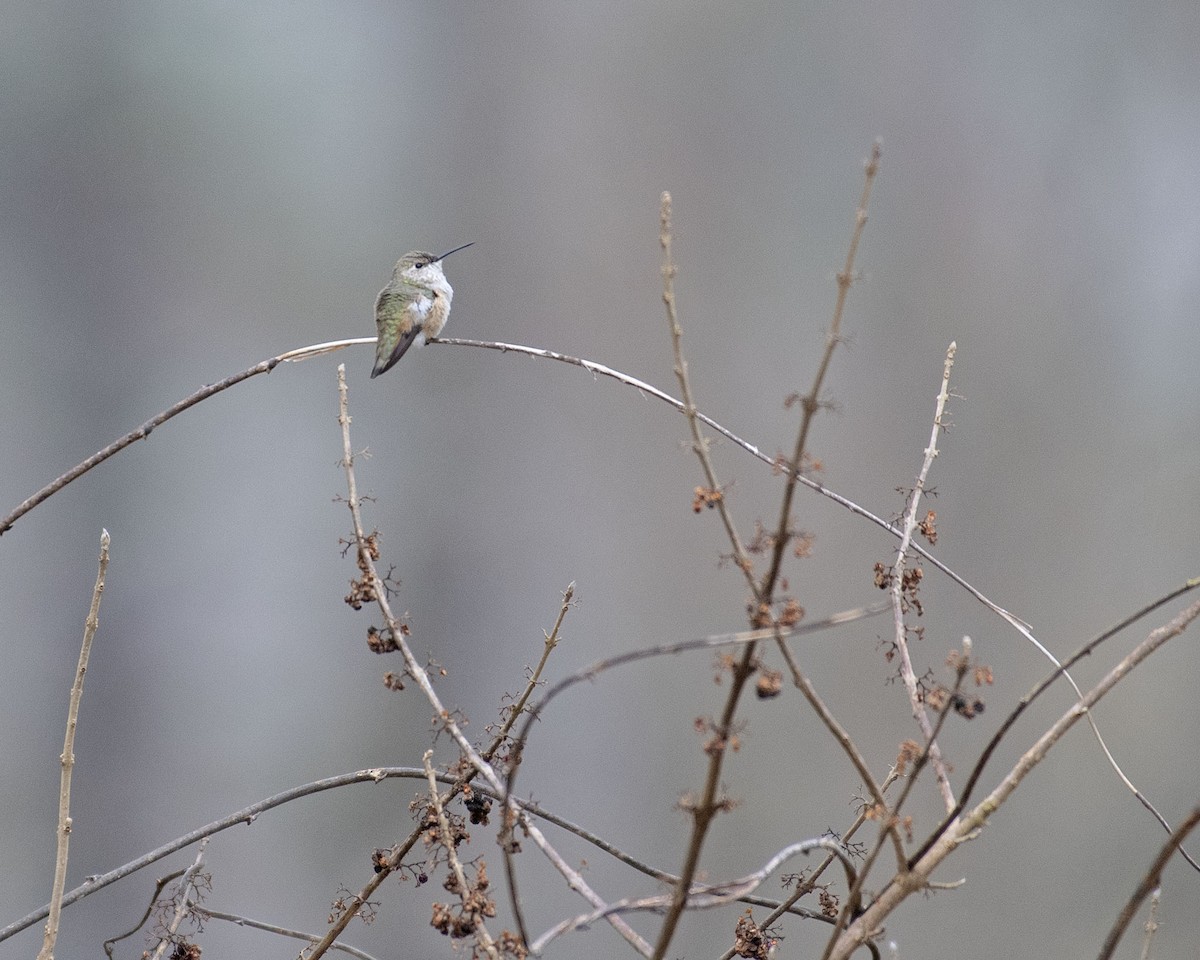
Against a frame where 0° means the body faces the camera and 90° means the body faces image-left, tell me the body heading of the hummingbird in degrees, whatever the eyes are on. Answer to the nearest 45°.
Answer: approximately 270°
